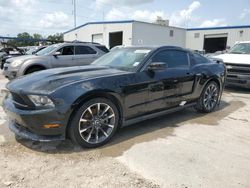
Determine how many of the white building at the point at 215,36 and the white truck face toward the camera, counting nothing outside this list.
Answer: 2

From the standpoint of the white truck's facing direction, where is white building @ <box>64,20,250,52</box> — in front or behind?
behind

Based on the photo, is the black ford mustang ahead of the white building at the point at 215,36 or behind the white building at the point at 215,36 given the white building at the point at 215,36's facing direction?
ahead

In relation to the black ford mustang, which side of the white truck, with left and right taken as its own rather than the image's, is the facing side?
front

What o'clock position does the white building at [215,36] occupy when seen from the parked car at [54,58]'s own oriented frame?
The white building is roughly at 6 o'clock from the parked car.

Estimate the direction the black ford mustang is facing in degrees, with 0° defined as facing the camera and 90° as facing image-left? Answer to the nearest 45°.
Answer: approximately 45°

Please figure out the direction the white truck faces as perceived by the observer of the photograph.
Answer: facing the viewer

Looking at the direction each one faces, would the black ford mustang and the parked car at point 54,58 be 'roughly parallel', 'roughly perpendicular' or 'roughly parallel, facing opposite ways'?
roughly parallel

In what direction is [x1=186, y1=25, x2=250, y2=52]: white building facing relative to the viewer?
toward the camera

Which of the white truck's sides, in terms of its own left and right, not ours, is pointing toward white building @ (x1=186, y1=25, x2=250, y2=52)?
back

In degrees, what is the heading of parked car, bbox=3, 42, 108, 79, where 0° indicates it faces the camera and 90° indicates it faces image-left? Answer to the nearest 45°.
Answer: approximately 45°

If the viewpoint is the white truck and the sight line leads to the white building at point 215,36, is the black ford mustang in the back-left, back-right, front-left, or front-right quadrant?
back-left
